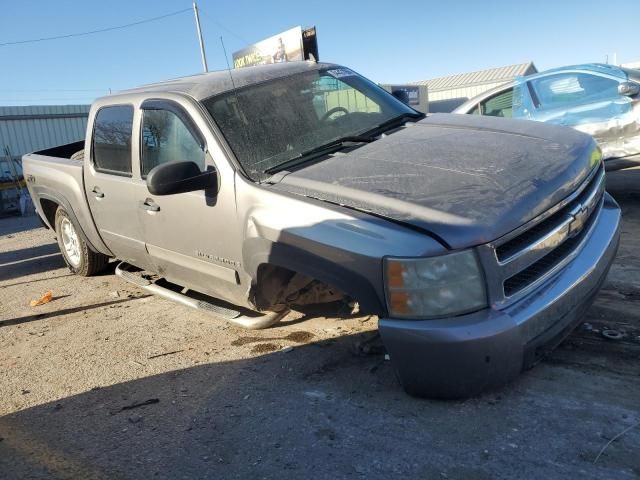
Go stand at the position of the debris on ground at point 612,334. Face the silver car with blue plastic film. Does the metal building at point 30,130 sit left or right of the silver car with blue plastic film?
left

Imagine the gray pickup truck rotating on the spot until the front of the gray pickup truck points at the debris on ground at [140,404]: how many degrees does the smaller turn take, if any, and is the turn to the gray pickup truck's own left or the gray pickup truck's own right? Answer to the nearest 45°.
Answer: approximately 135° to the gray pickup truck's own right

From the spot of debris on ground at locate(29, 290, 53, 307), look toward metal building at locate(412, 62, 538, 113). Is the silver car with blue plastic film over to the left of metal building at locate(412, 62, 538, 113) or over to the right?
right

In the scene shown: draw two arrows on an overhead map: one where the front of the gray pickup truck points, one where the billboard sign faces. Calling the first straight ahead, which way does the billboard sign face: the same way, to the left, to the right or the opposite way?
to the right

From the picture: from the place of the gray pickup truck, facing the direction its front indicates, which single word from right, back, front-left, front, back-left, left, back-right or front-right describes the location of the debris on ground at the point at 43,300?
back

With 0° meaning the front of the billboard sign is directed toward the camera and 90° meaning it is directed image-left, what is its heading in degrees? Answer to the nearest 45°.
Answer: approximately 45°

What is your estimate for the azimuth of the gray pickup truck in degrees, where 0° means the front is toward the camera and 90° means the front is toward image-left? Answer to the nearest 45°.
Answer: approximately 315°

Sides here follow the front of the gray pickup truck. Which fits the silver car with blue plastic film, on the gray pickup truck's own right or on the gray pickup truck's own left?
on the gray pickup truck's own left
